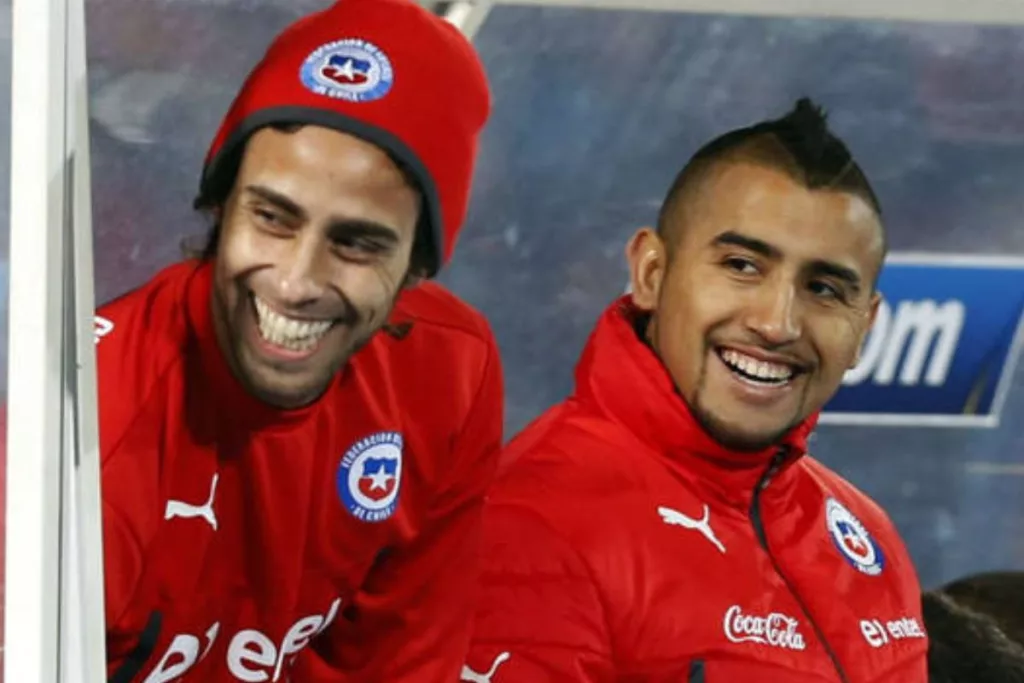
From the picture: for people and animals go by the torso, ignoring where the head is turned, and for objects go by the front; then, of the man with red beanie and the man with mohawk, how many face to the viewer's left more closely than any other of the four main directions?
0

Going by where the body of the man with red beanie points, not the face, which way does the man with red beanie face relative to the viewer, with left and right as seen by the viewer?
facing the viewer

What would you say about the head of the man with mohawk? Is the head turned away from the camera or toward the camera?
toward the camera

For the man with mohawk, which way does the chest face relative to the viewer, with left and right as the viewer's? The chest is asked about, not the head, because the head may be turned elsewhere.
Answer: facing the viewer and to the right of the viewer

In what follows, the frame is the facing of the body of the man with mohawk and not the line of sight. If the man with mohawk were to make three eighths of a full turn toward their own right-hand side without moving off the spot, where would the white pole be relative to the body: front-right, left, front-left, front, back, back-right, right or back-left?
front-left
